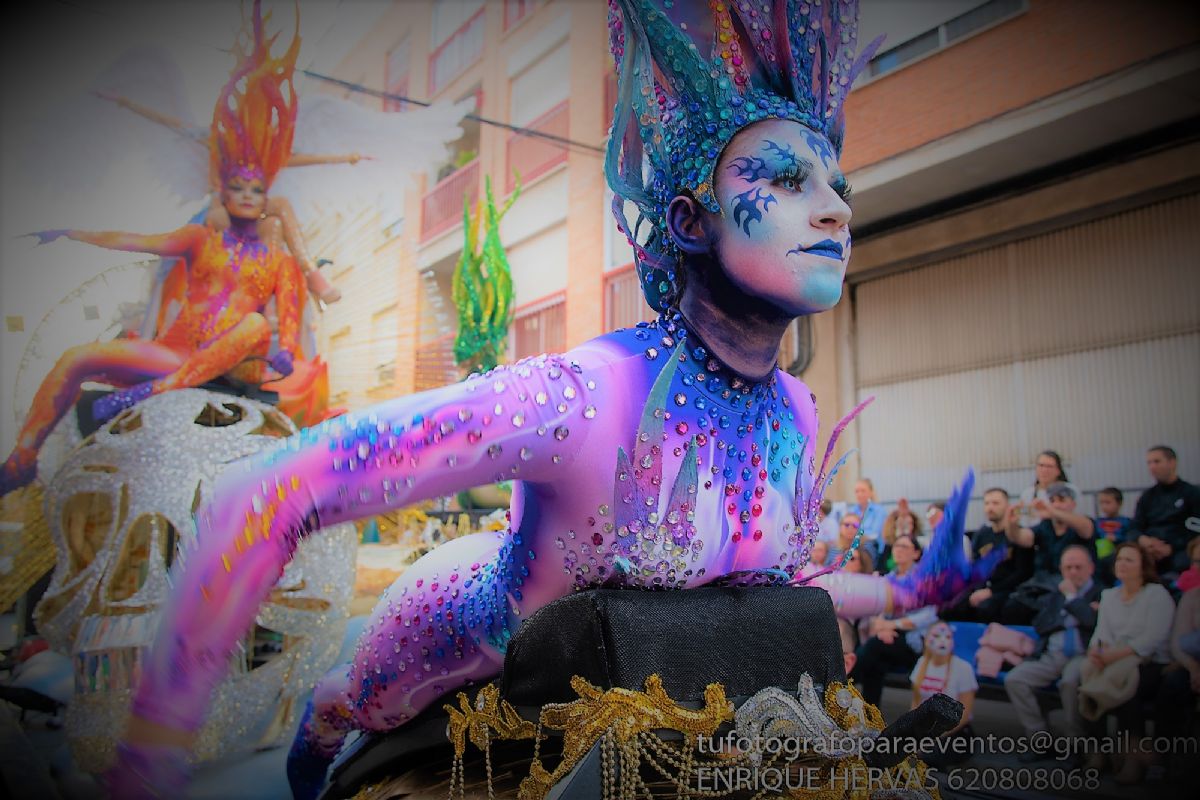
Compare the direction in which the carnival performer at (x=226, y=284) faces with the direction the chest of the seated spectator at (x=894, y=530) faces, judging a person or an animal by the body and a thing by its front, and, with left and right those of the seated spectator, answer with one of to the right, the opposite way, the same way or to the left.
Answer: to the left

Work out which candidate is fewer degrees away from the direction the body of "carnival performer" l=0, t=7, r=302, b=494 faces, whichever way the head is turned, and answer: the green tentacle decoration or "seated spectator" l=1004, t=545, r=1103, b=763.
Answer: the seated spectator

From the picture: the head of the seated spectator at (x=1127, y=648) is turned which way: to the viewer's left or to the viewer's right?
to the viewer's left

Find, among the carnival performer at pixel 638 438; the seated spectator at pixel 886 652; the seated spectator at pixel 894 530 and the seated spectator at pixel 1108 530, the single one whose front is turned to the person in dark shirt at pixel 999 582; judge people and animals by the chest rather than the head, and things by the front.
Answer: the seated spectator at pixel 1108 530

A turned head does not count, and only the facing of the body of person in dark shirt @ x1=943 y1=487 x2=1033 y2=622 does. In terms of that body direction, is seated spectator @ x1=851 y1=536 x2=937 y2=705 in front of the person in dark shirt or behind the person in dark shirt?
in front

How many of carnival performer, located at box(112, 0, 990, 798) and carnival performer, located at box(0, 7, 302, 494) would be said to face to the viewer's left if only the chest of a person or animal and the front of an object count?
0

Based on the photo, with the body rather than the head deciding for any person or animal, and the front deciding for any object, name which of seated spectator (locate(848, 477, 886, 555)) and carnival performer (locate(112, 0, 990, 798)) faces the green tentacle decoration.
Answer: the seated spectator

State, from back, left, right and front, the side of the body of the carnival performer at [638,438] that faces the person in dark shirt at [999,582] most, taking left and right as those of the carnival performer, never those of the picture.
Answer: left

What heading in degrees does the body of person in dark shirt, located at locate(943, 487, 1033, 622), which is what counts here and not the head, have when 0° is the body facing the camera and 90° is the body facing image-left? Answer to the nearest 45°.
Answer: approximately 45°

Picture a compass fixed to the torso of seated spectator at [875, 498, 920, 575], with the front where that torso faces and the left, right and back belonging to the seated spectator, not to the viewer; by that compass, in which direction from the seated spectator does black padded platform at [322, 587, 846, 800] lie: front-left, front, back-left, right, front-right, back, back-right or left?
front-left

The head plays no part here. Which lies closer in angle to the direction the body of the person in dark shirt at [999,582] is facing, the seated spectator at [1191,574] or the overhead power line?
the overhead power line
